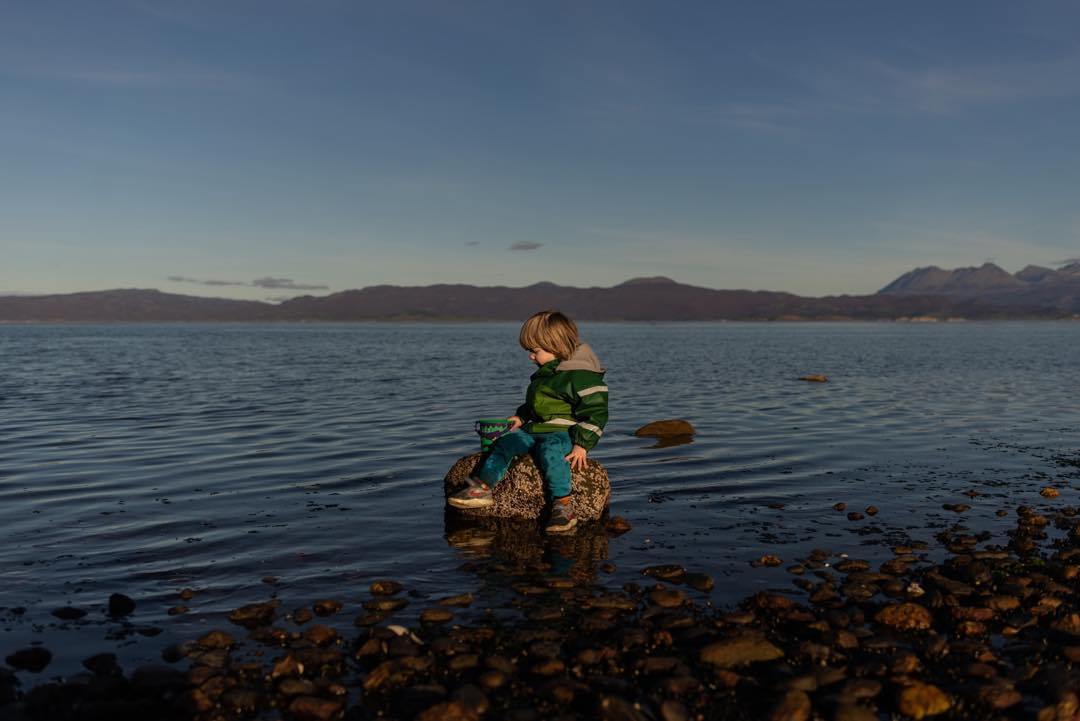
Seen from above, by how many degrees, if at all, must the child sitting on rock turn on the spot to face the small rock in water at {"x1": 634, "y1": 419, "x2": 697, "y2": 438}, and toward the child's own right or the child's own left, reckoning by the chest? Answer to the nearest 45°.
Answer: approximately 135° to the child's own right

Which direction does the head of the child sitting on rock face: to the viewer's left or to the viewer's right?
to the viewer's left

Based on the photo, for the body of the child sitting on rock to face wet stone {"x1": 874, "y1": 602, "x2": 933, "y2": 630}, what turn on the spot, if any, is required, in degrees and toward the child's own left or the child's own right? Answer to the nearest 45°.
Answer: approximately 90° to the child's own left

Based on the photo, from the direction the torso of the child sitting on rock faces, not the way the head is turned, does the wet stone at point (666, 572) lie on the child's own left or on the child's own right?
on the child's own left

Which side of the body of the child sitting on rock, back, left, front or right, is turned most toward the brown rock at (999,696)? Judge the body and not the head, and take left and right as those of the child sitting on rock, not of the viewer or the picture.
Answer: left

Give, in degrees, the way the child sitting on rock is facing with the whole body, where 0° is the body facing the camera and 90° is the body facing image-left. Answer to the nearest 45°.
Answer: approximately 45°

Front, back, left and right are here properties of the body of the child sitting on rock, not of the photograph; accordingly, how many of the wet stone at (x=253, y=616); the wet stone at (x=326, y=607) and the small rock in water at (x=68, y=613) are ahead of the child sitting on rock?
3

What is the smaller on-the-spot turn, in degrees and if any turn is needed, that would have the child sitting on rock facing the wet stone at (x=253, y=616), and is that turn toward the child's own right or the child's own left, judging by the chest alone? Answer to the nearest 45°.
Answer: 0° — they already face it

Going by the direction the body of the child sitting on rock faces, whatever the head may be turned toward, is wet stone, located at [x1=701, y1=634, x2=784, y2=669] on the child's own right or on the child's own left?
on the child's own left

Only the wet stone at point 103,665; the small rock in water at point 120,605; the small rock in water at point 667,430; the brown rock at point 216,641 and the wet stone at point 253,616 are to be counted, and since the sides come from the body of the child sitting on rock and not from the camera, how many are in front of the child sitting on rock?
4

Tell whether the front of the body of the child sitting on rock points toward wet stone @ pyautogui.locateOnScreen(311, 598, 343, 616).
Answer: yes

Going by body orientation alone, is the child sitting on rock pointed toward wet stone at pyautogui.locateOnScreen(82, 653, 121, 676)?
yes

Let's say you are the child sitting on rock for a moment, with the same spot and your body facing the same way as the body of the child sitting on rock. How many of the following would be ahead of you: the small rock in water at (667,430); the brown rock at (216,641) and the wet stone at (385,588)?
2
